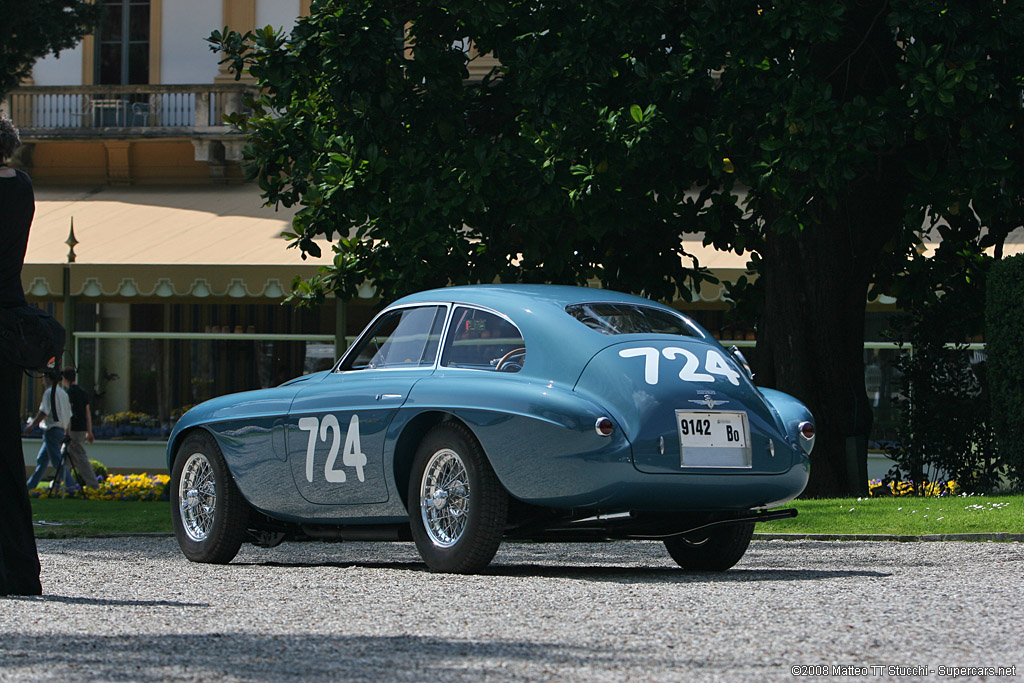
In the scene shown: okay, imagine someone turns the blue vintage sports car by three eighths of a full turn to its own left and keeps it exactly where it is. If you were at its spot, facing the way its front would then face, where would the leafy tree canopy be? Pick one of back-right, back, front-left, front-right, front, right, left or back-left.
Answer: back

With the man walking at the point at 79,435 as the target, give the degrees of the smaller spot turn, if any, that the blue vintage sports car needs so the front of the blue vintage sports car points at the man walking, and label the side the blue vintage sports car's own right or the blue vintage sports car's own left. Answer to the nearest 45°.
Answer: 0° — it already faces them

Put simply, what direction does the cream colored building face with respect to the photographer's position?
facing the viewer

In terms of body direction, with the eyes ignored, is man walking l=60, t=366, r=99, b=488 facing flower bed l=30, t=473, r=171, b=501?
no

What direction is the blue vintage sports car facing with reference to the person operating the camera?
facing away from the viewer and to the left of the viewer

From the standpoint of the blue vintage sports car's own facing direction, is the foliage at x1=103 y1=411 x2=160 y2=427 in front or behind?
in front

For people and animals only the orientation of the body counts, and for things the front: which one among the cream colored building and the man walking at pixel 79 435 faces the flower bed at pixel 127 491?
the cream colored building

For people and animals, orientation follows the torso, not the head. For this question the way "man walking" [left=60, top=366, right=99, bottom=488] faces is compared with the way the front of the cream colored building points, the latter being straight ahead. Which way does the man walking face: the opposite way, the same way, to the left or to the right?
to the right

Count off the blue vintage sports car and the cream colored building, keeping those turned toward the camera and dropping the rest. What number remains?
1

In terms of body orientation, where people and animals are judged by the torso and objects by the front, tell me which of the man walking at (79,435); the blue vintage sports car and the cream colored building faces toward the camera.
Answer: the cream colored building

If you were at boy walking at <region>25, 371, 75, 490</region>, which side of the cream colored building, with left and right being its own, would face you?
front

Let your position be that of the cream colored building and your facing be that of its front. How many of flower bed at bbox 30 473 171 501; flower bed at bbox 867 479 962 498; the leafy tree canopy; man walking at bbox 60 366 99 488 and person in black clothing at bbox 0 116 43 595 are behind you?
0

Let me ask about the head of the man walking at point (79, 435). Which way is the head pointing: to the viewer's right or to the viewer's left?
to the viewer's left

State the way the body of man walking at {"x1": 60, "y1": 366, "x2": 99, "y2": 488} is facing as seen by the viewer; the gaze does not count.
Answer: to the viewer's left

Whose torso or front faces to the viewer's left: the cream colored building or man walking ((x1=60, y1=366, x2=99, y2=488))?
the man walking
